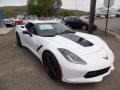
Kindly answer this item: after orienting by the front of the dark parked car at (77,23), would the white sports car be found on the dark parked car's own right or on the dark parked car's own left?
on the dark parked car's own right

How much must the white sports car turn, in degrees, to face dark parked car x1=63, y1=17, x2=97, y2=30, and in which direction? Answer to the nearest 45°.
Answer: approximately 135° to its left

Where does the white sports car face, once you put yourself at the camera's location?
facing the viewer and to the right of the viewer
